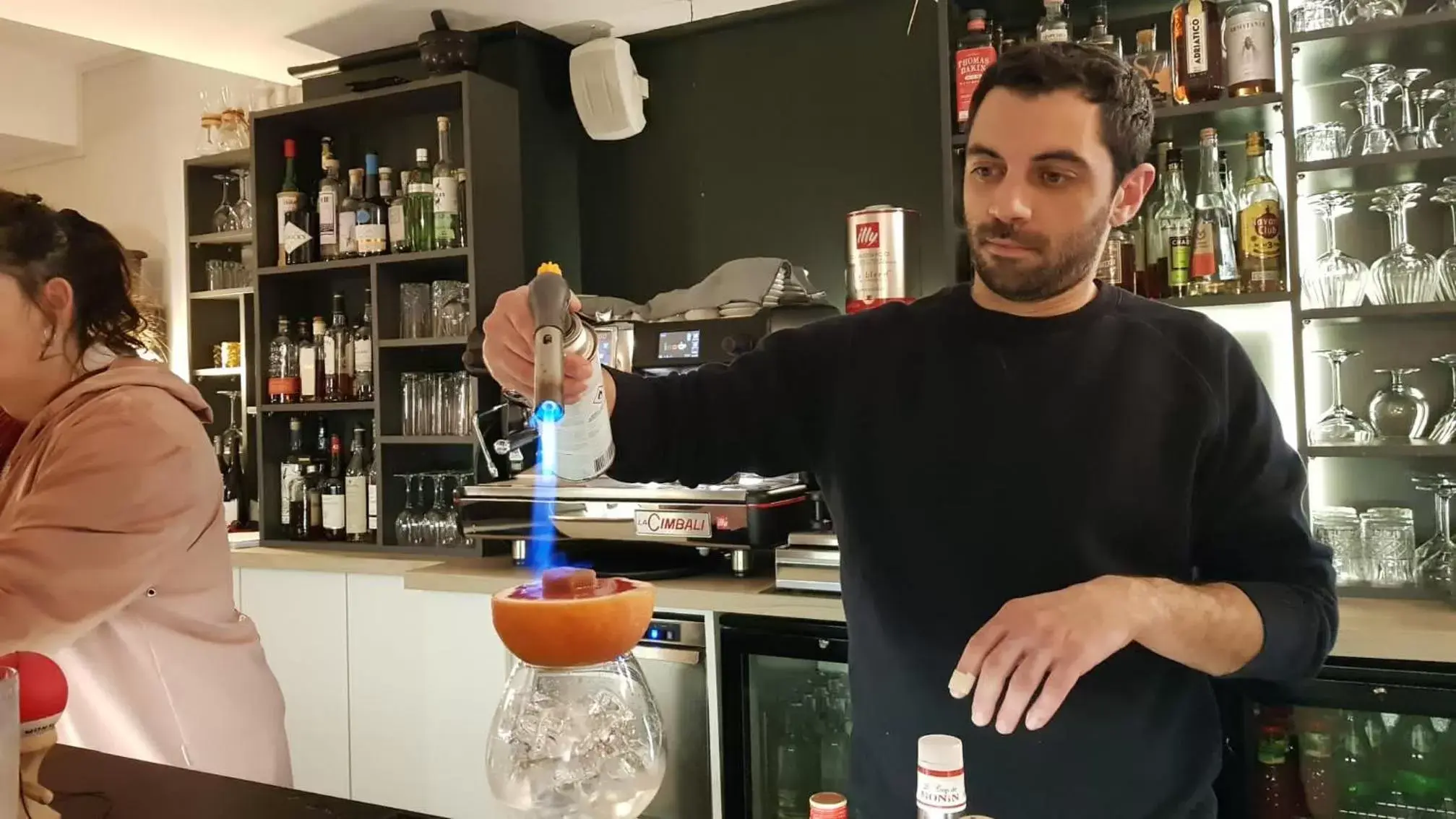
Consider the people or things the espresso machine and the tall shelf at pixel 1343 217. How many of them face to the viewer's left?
0

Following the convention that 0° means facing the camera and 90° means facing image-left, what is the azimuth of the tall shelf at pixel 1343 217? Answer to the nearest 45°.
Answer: approximately 0°

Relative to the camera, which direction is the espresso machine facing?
toward the camera

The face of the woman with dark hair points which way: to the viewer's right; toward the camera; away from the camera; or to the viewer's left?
to the viewer's left

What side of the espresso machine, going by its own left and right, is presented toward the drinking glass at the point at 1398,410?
left

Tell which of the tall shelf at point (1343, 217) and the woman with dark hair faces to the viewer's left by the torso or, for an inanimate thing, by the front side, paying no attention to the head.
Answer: the woman with dark hair

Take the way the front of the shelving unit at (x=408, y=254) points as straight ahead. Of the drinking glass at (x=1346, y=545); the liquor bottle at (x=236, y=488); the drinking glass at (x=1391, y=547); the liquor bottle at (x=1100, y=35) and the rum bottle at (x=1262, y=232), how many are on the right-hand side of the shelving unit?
1

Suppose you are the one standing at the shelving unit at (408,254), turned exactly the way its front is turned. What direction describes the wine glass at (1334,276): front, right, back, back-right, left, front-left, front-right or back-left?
left

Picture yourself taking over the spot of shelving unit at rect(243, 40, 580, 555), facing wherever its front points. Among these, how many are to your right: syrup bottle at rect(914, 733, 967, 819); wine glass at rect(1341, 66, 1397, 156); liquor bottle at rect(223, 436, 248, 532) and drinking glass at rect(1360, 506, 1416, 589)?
1

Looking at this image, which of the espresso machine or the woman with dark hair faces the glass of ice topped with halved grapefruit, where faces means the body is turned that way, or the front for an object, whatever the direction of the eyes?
the espresso machine

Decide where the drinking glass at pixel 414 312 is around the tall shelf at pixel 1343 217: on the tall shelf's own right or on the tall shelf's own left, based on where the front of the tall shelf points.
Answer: on the tall shelf's own right

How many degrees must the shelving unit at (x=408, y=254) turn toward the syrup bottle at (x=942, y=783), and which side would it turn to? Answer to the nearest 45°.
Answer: approximately 45° to its left

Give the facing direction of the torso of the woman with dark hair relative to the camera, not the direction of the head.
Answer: to the viewer's left

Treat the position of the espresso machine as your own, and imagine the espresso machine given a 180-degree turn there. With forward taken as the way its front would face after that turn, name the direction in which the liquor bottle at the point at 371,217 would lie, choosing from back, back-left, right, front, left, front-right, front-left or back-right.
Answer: front-left

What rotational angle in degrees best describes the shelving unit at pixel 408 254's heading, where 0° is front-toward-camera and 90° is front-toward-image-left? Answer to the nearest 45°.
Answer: approximately 45°

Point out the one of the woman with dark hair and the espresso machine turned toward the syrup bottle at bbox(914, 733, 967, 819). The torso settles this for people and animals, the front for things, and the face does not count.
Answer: the espresso machine
